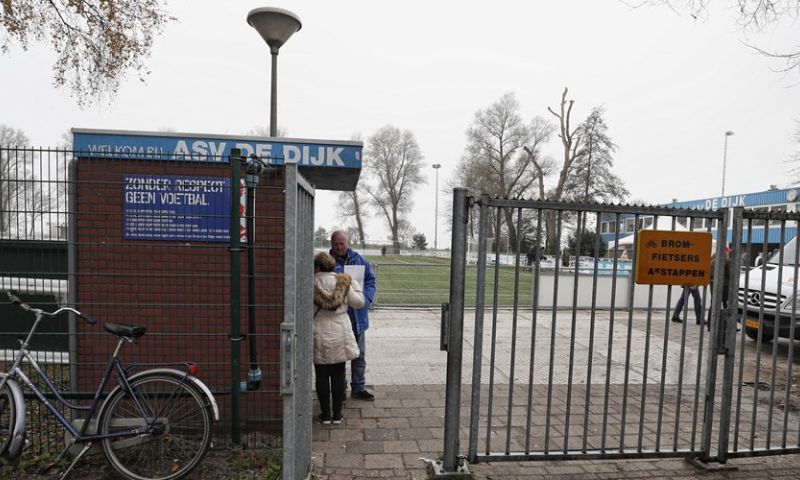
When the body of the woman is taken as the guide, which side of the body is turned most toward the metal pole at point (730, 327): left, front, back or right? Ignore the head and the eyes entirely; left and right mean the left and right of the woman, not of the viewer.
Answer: right

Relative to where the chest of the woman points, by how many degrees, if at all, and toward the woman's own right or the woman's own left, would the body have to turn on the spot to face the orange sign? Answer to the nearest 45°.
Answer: approximately 90° to the woman's own right

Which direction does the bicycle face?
to the viewer's left

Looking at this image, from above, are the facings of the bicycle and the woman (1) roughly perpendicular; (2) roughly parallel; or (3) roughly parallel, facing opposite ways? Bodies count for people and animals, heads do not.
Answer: roughly perpendicular

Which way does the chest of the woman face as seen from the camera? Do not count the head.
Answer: away from the camera

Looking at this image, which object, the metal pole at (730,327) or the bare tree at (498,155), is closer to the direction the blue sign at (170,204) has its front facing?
the metal pole

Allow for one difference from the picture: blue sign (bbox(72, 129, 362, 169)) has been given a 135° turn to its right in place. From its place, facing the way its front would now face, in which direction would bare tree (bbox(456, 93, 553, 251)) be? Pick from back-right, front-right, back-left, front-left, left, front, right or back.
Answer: right
